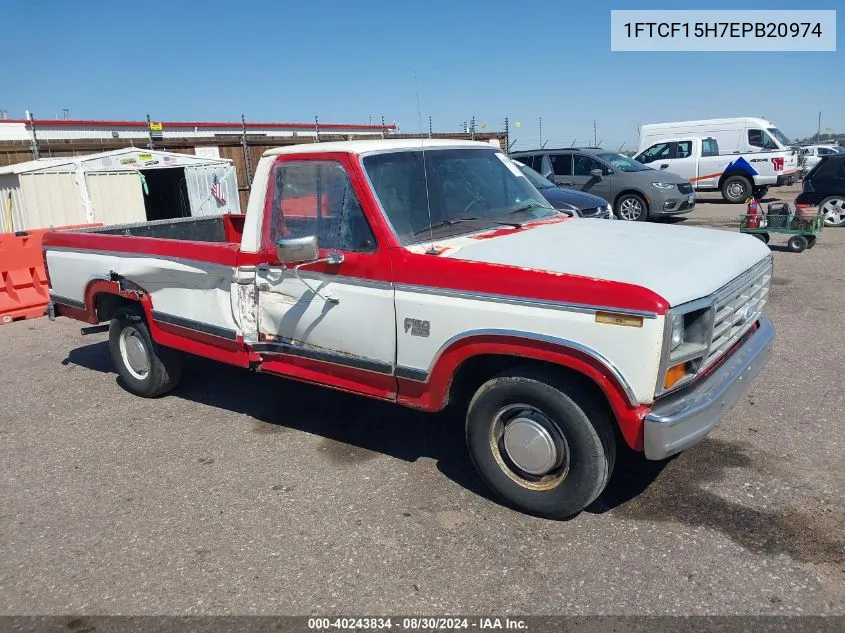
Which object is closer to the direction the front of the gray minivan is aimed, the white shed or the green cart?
the green cart

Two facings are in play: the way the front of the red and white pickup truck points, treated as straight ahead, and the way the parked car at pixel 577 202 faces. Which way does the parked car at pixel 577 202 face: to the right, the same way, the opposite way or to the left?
the same way

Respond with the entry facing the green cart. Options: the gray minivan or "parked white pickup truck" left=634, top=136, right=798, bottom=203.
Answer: the gray minivan

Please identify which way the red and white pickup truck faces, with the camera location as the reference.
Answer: facing the viewer and to the right of the viewer

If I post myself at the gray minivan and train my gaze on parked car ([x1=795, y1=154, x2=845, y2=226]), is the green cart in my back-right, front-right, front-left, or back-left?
front-right

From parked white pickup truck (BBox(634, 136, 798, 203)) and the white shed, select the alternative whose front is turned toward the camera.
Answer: the white shed

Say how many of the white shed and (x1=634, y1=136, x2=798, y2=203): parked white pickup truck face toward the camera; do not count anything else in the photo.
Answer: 1

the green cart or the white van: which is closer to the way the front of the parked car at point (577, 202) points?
the green cart

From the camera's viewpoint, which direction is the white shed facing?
toward the camera

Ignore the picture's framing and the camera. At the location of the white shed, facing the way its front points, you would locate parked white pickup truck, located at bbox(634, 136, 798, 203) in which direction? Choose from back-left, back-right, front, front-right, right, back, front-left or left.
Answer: left

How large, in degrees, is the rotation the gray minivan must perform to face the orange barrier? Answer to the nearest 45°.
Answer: approximately 90° to its right

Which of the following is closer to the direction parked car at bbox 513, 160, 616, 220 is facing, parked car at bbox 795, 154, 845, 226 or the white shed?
the parked car

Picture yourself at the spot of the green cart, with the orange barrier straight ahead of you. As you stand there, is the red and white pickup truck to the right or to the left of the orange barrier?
left

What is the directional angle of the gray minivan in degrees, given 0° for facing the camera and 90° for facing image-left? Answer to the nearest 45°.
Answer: approximately 315°

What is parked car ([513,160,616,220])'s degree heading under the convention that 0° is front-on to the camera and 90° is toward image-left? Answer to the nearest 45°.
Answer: approximately 315°

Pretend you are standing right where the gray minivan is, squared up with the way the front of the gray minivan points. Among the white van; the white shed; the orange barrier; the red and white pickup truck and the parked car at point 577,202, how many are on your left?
1
